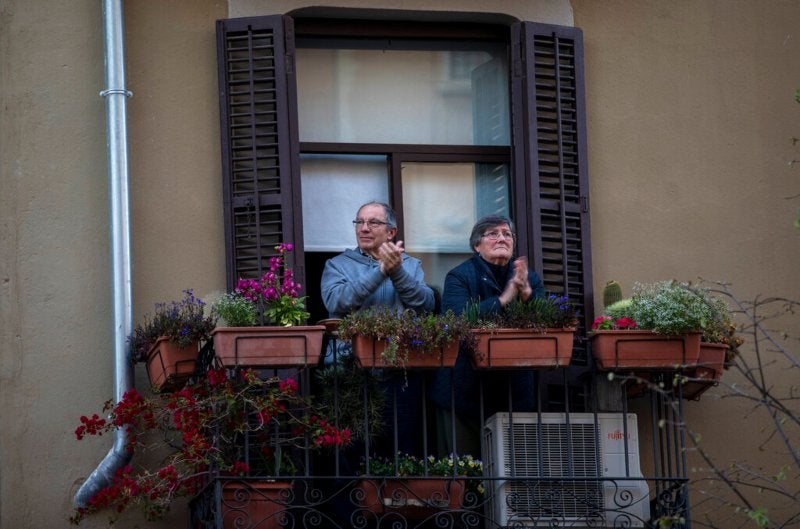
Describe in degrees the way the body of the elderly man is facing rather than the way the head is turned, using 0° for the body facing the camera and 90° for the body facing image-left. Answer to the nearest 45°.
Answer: approximately 0°

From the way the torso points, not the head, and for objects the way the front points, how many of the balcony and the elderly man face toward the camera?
2

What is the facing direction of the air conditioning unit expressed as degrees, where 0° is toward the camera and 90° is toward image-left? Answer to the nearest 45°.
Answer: approximately 0°

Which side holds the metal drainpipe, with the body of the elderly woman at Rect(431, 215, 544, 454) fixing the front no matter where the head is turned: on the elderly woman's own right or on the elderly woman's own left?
on the elderly woman's own right
